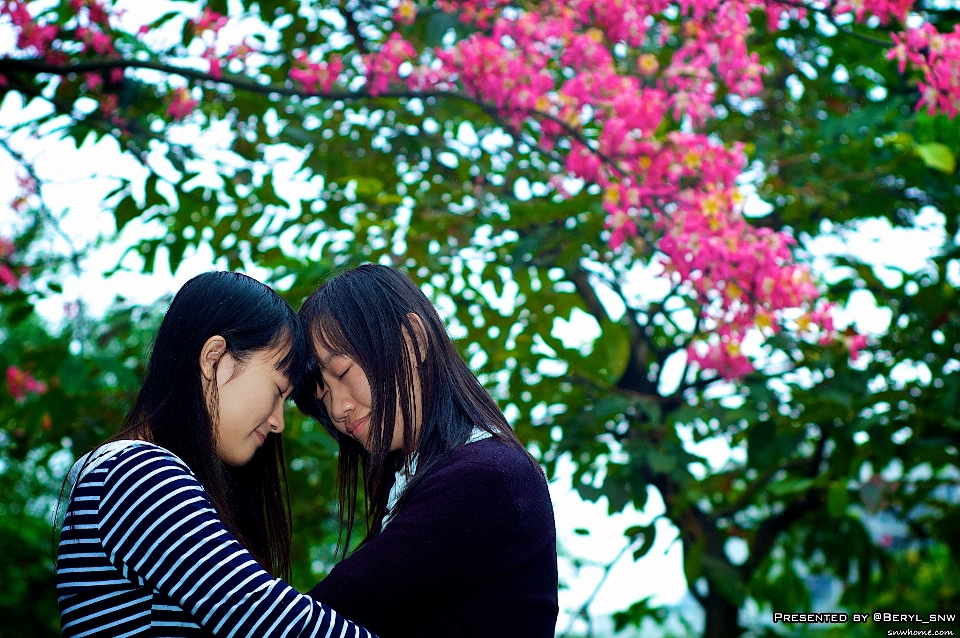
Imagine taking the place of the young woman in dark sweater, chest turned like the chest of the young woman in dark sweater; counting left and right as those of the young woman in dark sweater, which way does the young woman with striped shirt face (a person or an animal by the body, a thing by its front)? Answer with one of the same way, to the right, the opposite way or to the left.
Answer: the opposite way

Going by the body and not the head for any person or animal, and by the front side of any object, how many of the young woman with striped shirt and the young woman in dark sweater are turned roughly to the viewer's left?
1

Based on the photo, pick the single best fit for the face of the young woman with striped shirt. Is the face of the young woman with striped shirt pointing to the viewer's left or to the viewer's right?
to the viewer's right

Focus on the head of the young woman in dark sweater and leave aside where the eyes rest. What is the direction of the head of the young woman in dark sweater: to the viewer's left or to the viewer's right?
to the viewer's left

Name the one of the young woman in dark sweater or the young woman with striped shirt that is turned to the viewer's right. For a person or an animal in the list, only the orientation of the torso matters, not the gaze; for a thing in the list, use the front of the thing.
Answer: the young woman with striped shirt

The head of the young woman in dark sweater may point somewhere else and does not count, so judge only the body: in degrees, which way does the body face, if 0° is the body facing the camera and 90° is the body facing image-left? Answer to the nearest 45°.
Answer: approximately 90°

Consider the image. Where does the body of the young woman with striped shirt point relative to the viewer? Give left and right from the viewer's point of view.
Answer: facing to the right of the viewer
